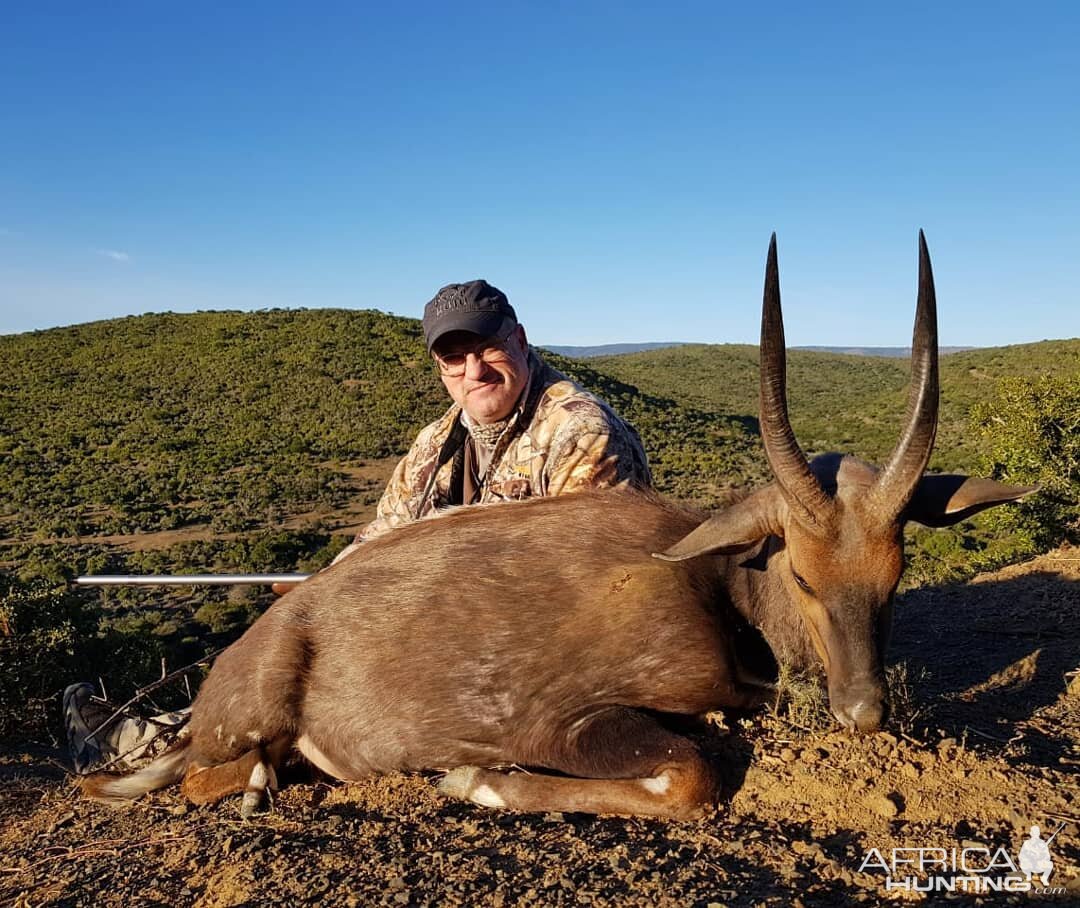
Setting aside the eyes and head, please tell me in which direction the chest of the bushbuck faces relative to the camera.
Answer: to the viewer's right

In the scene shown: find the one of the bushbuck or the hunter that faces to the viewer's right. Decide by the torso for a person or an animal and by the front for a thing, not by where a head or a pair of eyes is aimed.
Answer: the bushbuck

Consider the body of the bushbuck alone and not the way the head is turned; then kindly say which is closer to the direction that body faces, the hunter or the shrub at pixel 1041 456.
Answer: the shrub

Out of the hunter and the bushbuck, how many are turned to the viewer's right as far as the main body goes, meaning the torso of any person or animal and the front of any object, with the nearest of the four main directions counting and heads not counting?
1

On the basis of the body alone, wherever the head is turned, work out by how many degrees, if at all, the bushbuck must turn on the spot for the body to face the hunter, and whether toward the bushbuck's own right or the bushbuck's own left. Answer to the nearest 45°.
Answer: approximately 90° to the bushbuck's own left

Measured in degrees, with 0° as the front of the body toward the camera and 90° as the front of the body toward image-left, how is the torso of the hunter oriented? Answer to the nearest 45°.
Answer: approximately 45°

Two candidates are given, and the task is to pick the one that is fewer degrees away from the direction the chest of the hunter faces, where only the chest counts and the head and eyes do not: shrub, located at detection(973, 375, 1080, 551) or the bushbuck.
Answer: the bushbuck

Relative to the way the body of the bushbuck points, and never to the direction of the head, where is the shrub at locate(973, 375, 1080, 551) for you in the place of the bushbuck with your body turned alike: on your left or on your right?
on your left
